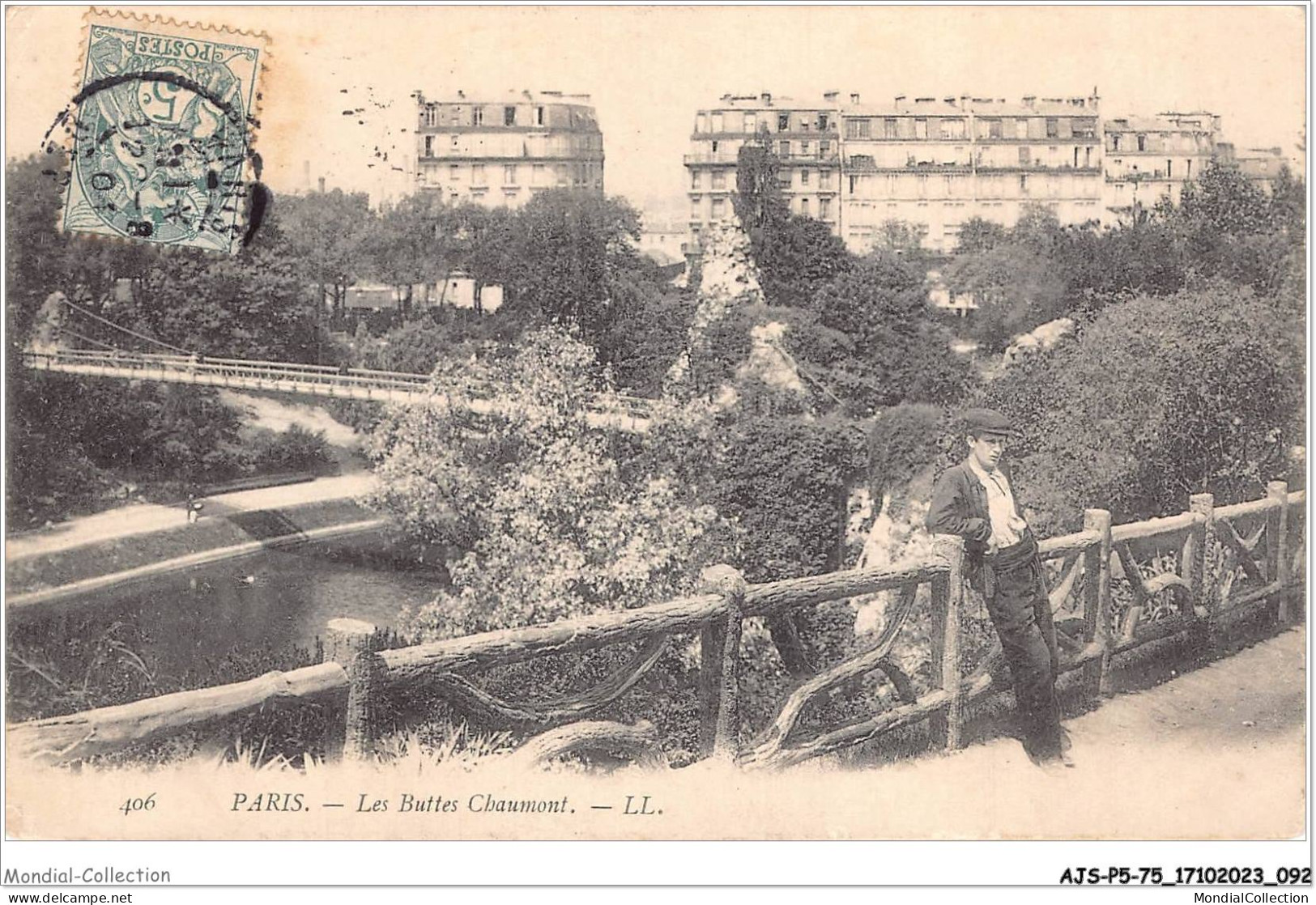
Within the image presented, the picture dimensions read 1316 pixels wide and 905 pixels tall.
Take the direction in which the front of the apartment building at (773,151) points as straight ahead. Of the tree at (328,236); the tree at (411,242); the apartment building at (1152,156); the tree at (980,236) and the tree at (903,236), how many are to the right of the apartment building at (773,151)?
2

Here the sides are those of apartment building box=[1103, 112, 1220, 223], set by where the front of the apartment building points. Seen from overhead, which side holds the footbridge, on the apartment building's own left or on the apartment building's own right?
on the apartment building's own right

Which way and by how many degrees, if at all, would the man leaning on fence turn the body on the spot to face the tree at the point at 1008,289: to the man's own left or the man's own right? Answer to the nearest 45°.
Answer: approximately 135° to the man's own left

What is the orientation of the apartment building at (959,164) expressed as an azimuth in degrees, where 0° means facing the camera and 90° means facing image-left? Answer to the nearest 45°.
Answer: approximately 0°
